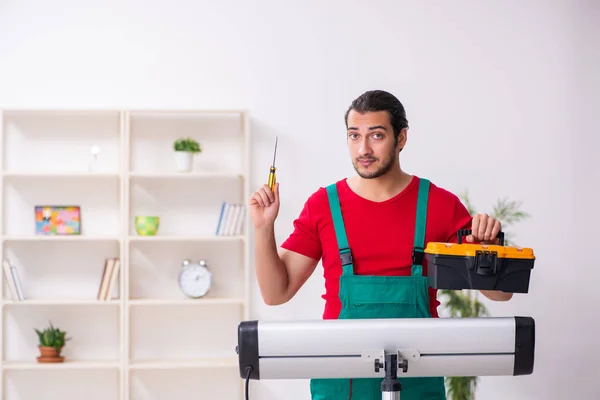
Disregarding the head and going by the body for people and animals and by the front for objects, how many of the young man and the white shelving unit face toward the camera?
2

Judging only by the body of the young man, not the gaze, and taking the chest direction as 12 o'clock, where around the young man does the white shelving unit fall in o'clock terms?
The white shelving unit is roughly at 5 o'clock from the young man.

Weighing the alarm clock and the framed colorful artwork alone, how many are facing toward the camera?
2

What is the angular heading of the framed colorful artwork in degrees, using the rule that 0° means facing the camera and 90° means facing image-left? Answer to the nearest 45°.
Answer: approximately 0°

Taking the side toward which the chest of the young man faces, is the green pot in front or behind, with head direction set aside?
behind
